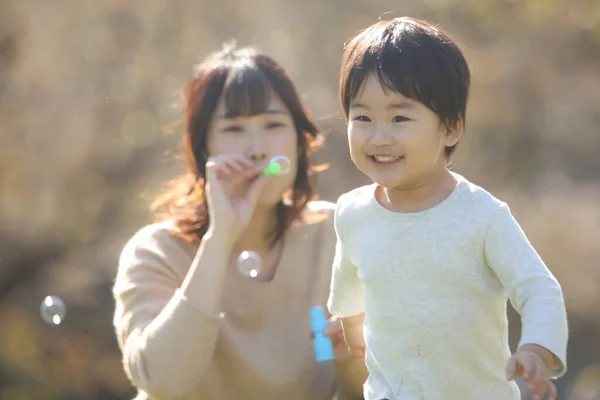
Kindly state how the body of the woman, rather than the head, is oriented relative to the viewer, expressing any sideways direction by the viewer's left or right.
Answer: facing the viewer

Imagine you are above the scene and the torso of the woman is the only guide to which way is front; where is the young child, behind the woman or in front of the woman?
in front
